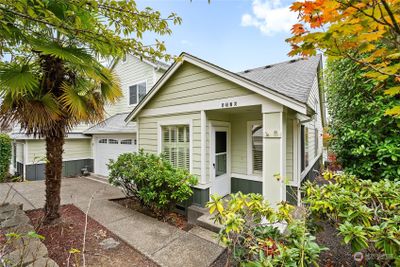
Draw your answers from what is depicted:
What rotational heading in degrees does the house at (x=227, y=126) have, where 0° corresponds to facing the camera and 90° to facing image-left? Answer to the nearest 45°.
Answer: approximately 45°

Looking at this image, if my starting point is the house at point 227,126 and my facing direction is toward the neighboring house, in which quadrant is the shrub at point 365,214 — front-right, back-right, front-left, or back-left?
back-left

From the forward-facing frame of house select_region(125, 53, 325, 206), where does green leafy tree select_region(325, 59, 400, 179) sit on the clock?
The green leafy tree is roughly at 8 o'clock from the house.

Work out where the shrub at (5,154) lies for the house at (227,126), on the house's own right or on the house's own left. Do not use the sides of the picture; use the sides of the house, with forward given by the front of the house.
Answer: on the house's own right

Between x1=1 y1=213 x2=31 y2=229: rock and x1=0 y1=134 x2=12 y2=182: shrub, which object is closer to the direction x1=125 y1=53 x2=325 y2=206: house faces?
the rock

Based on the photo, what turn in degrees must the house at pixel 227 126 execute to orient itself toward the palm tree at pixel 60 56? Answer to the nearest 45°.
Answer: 0° — it already faces it

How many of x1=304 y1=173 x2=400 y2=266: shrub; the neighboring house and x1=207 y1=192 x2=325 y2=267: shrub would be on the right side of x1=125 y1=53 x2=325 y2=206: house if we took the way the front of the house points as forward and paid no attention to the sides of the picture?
1

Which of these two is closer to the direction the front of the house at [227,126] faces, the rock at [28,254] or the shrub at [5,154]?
the rock

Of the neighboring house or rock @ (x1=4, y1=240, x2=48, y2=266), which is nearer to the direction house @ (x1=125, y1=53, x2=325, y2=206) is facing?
the rock

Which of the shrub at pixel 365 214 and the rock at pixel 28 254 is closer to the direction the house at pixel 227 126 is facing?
the rock

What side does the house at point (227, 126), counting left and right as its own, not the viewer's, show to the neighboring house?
right
